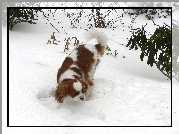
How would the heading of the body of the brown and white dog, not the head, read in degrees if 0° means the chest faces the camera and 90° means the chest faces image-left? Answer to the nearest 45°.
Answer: approximately 45°

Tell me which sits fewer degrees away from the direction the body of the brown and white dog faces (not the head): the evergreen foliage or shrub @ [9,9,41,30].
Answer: the shrub

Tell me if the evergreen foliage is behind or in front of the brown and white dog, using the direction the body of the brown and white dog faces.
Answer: behind

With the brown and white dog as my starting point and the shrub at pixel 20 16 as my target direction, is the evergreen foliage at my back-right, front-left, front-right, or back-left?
back-right
